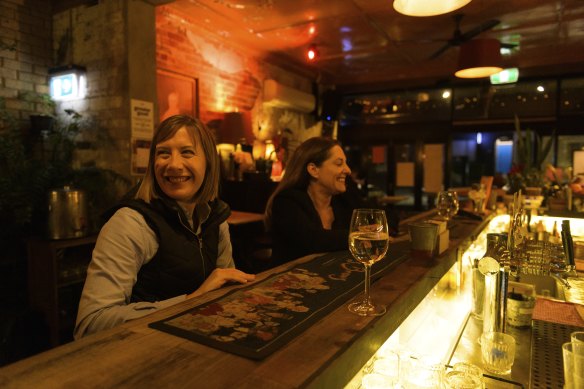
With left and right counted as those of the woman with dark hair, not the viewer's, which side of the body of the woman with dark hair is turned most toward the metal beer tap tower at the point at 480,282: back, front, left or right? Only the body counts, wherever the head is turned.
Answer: front

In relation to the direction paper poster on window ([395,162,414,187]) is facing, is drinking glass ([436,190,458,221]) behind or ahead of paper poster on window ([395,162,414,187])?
ahead

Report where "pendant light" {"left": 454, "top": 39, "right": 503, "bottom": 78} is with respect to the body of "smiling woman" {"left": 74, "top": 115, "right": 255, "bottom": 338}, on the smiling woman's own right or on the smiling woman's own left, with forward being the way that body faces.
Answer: on the smiling woman's own left

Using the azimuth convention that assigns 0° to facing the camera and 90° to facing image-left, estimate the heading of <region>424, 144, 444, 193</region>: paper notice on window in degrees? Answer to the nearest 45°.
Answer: approximately 0°

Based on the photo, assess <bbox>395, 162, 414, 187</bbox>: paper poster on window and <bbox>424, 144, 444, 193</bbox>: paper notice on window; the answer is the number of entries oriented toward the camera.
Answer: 2

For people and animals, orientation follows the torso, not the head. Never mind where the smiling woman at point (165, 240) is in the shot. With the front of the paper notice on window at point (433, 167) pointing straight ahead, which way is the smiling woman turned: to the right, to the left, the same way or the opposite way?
to the left

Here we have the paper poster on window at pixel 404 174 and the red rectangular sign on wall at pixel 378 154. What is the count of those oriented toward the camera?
2

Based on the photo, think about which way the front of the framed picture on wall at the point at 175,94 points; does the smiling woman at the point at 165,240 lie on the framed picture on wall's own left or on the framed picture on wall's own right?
on the framed picture on wall's own right

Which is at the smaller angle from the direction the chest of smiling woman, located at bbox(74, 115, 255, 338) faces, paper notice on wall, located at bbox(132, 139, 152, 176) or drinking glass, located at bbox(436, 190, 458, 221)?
the drinking glass

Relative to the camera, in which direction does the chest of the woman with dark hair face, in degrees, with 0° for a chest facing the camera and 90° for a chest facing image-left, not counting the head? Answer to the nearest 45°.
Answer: approximately 315°

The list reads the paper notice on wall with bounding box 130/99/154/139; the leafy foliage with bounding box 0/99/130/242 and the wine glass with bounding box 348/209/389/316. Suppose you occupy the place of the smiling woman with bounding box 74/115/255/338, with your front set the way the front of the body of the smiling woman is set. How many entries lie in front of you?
1

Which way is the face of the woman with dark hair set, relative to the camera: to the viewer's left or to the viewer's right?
to the viewer's right

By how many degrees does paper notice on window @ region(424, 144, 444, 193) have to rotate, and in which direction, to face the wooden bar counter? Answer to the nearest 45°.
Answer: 0° — it already faces it

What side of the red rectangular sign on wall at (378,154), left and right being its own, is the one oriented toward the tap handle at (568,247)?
front
